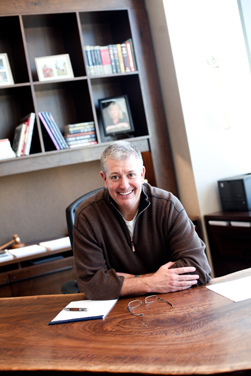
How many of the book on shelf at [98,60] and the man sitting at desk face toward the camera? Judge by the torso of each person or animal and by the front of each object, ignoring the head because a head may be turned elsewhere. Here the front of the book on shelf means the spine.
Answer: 2

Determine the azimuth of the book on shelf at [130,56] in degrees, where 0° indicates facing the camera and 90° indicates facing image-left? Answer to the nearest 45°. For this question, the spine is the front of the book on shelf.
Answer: approximately 0°

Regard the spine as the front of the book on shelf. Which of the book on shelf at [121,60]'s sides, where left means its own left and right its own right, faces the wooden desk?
front

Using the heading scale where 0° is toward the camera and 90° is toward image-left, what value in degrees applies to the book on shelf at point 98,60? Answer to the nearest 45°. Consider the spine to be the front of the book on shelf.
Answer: approximately 0°
